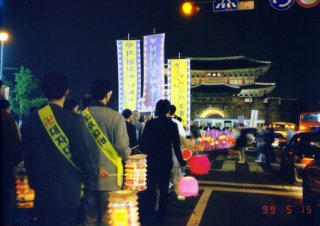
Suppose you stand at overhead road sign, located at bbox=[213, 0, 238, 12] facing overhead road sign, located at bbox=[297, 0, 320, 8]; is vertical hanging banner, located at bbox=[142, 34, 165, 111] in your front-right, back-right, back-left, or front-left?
back-left

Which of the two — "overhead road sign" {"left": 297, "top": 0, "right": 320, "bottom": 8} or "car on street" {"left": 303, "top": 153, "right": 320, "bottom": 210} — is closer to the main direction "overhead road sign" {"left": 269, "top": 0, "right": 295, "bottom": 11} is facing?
the car on street

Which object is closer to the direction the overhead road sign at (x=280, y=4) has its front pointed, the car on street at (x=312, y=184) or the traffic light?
the car on street

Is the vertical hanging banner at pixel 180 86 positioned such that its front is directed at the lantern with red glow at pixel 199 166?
yes
